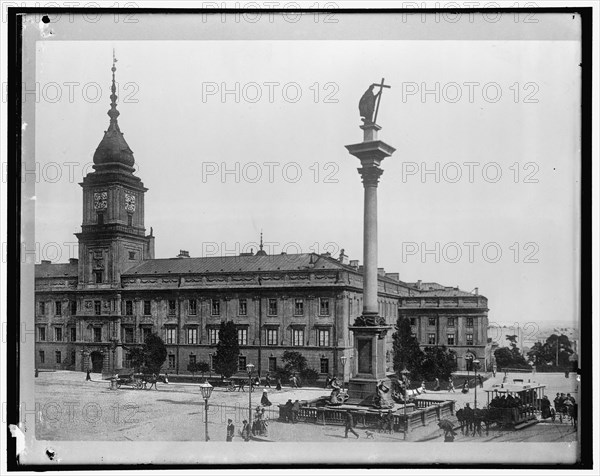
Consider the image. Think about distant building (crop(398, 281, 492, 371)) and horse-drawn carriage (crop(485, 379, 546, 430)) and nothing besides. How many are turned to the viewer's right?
0

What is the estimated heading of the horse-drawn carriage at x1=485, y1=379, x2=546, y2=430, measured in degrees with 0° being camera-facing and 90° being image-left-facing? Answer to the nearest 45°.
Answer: approximately 45°

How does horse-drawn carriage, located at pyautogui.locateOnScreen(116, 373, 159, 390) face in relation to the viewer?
to the viewer's right

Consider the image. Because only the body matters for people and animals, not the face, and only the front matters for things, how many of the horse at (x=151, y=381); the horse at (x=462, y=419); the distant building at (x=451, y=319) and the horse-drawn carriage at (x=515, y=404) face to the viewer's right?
1

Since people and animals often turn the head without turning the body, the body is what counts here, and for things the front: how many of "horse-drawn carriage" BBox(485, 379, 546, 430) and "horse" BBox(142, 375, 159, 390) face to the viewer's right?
1

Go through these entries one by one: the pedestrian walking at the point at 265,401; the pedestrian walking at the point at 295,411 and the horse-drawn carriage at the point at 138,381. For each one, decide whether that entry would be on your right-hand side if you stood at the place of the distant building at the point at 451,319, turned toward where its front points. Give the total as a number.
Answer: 3

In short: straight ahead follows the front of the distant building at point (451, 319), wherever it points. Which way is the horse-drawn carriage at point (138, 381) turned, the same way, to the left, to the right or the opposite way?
to the left

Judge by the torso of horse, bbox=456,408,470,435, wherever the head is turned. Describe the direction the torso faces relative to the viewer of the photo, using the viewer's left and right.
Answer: facing the viewer and to the left of the viewer

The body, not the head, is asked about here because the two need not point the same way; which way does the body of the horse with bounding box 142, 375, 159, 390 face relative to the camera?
to the viewer's right

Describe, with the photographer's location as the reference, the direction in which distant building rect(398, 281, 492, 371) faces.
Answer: facing the viewer

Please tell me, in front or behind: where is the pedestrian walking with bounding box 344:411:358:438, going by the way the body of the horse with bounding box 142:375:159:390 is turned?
in front

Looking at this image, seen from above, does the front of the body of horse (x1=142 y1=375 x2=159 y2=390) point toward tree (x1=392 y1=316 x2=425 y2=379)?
yes

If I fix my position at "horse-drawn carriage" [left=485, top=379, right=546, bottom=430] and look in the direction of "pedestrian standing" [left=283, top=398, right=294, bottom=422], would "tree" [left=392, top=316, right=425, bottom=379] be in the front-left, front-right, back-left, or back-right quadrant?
front-right

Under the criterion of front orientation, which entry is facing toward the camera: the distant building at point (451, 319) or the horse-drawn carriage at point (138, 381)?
the distant building

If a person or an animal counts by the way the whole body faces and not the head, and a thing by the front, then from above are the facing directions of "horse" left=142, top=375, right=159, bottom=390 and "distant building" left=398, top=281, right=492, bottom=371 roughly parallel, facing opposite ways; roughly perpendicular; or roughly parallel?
roughly perpendicular

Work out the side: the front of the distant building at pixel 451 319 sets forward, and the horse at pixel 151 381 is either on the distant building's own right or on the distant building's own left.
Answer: on the distant building's own right
